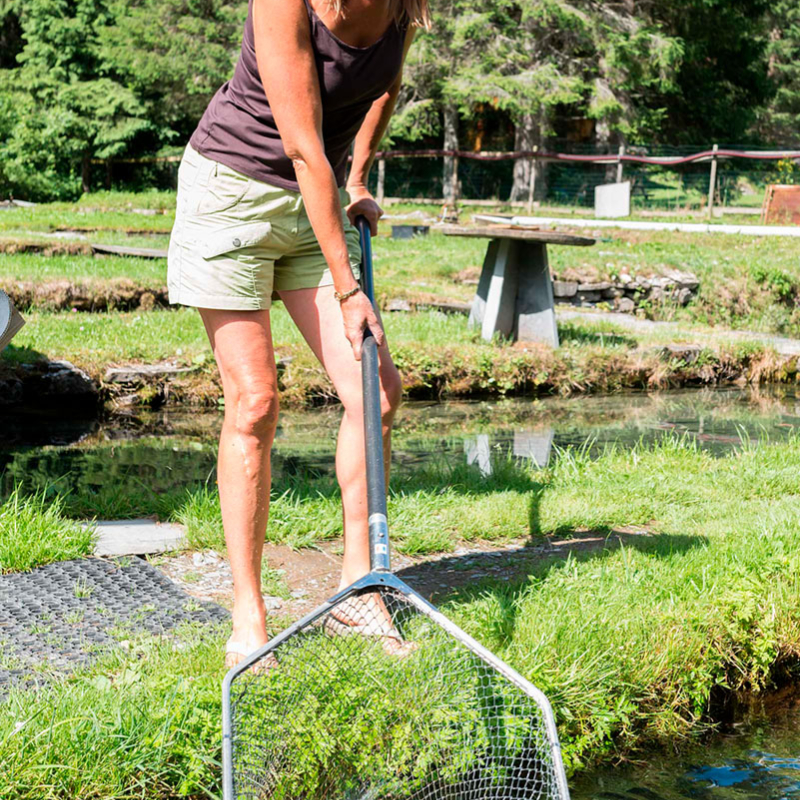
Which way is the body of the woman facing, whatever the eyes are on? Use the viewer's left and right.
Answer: facing the viewer and to the right of the viewer

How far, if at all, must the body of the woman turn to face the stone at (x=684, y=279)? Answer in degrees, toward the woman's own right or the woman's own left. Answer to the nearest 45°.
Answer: approximately 90° to the woman's own left

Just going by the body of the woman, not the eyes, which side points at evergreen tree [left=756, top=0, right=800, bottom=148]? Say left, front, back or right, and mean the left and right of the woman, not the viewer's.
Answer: left

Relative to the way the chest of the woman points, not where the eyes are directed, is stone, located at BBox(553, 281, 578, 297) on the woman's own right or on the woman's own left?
on the woman's own left

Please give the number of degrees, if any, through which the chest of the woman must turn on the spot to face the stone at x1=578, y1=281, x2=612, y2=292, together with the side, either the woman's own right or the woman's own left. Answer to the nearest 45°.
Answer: approximately 135° to the woman's own left

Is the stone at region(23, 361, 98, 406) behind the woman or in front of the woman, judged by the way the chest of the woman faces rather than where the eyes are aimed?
behind

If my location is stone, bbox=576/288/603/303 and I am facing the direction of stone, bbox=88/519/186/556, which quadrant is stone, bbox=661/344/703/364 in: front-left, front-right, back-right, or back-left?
front-left

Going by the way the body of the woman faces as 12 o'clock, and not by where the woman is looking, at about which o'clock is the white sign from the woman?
The white sign is roughly at 8 o'clock from the woman.

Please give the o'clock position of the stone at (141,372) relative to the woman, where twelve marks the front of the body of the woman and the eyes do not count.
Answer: The stone is roughly at 7 o'clock from the woman.

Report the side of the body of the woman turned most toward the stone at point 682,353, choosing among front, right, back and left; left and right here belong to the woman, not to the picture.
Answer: left
